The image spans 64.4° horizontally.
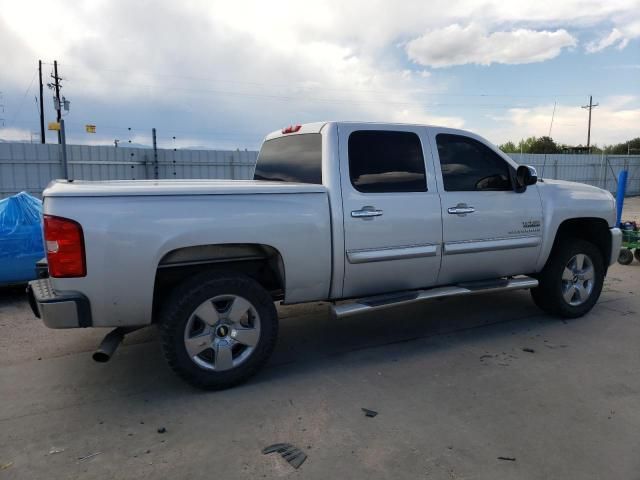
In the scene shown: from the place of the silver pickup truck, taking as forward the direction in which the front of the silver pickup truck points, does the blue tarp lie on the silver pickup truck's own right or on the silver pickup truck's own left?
on the silver pickup truck's own left

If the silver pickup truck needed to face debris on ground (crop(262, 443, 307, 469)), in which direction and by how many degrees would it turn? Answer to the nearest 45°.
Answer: approximately 135° to its right

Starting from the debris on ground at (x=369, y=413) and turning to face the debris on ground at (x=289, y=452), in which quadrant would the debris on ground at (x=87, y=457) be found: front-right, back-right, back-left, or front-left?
front-right

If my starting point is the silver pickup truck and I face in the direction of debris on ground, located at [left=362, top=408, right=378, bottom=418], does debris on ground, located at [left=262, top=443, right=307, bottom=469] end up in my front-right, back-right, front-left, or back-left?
front-right

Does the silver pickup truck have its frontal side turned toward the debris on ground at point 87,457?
no

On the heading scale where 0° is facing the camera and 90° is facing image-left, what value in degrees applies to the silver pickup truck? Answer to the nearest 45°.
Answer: approximately 225°

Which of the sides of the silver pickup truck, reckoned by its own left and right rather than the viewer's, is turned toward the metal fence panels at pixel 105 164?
left

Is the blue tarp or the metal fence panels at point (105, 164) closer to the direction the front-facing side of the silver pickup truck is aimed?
the metal fence panels

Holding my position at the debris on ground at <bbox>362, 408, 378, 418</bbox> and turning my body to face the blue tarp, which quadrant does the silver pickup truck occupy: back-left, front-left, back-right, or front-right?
front-right
